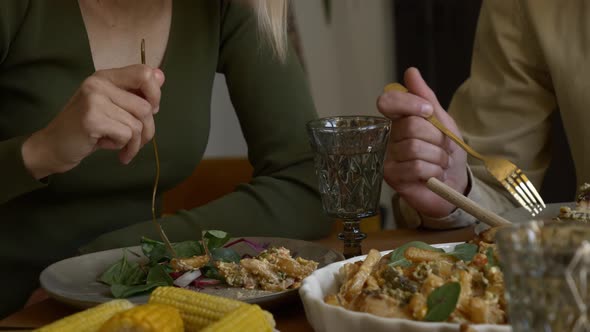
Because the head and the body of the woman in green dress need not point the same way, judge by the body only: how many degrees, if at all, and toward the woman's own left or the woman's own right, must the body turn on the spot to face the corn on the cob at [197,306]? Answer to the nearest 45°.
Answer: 0° — they already face it

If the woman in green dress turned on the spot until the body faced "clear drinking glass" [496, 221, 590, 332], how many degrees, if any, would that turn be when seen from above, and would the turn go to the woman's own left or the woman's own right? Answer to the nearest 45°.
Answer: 0° — they already face it

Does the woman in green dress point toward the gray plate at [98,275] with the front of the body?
yes

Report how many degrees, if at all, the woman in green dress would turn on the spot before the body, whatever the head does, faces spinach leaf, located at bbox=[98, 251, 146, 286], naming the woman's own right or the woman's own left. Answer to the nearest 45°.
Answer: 0° — they already face it

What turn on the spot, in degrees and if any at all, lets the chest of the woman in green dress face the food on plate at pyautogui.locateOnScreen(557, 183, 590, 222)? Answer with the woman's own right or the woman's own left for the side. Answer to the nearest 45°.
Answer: approximately 45° to the woman's own left

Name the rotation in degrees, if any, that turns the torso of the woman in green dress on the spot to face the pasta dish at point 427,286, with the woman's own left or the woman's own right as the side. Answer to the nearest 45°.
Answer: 0° — they already face it

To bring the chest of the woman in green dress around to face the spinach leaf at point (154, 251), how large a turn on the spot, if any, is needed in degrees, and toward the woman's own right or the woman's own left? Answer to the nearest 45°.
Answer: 0° — they already face it

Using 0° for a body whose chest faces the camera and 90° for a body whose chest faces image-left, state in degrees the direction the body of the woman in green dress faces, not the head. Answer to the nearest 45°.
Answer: approximately 0°

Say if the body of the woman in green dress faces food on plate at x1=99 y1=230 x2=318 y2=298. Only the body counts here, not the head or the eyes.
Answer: yes
